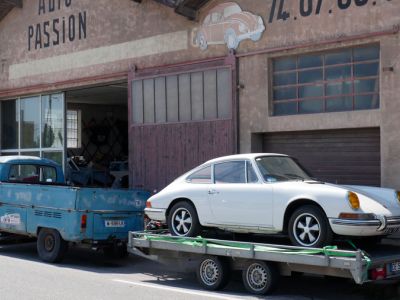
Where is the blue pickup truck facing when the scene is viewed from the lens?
facing away from the viewer and to the left of the viewer

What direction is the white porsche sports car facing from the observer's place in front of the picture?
facing the viewer and to the right of the viewer

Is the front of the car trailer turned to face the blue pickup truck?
yes

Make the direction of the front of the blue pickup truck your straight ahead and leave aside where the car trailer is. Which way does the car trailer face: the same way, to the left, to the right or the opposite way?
the same way

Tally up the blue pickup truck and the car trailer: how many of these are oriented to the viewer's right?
0

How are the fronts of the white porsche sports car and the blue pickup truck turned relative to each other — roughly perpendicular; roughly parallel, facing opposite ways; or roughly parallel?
roughly parallel, facing opposite ways

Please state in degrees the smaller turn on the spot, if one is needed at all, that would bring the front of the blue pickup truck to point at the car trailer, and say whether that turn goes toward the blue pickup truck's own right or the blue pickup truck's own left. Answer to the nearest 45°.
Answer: approximately 180°

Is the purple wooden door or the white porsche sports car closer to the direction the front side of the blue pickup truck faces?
the purple wooden door

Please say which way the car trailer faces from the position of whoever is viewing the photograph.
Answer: facing away from the viewer and to the left of the viewer

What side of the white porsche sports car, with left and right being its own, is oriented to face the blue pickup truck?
back

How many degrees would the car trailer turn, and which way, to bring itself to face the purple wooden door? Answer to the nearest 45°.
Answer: approximately 45° to its right

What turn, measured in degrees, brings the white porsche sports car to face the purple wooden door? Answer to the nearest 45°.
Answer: approximately 135° to its left

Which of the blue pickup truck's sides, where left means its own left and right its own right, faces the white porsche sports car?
back

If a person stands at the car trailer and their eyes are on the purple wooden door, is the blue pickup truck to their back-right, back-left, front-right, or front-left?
front-left
